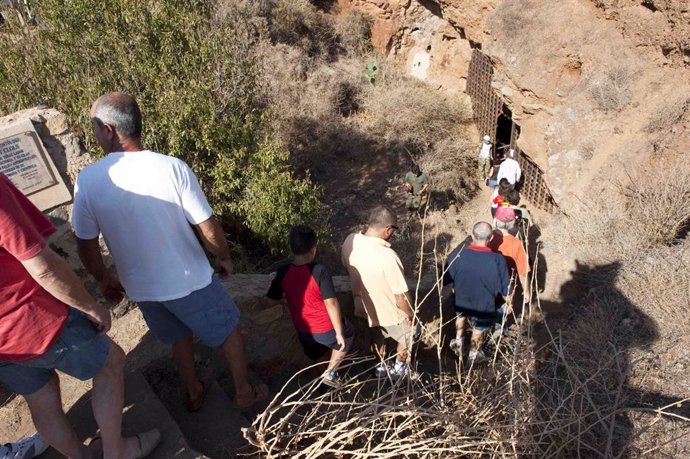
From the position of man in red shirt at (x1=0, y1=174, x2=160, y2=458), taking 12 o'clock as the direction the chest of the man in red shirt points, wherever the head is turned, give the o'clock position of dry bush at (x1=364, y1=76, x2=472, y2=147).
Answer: The dry bush is roughly at 12 o'clock from the man in red shirt.

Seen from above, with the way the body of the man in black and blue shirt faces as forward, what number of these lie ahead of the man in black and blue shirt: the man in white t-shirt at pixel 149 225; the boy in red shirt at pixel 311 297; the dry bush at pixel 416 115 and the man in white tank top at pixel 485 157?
2

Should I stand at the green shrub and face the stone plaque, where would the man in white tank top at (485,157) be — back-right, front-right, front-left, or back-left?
back-left

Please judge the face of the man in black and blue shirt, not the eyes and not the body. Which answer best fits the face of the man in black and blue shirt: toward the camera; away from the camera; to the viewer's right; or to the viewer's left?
away from the camera

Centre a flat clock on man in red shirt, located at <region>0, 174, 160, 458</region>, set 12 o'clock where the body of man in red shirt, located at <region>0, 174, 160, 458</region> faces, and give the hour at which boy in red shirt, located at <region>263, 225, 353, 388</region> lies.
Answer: boy in red shirt, located at <region>263, 225, 353, 388</region> is roughly at 1 o'clock from man in red shirt, located at <region>0, 174, 160, 458</region>.

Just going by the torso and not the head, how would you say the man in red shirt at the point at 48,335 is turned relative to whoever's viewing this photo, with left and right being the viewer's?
facing away from the viewer and to the right of the viewer

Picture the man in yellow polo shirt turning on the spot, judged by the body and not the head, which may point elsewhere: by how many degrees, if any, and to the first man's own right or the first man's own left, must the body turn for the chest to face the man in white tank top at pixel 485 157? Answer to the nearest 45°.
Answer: approximately 45° to the first man's own left

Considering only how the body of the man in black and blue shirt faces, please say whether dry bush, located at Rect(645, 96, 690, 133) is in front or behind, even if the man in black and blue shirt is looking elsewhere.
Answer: in front

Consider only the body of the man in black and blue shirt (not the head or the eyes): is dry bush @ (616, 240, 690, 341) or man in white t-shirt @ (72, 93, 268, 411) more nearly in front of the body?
the dry bush

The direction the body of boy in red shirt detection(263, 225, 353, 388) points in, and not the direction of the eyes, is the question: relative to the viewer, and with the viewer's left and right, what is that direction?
facing away from the viewer and to the right of the viewer

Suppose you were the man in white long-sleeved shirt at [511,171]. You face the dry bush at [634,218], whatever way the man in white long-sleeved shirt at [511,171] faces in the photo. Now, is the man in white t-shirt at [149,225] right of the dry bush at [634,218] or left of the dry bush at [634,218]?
right

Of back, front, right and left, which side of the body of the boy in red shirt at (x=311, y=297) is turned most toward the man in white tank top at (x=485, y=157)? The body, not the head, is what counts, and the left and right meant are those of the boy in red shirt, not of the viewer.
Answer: front

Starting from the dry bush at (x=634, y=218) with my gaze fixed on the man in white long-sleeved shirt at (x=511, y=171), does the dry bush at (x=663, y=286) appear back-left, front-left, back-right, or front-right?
back-left

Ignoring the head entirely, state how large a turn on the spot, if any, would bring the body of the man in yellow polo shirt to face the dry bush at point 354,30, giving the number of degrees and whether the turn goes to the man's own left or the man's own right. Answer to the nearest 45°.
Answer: approximately 45° to the man's own left

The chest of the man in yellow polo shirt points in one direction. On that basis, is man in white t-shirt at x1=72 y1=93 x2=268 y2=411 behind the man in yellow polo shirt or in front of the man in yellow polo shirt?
behind

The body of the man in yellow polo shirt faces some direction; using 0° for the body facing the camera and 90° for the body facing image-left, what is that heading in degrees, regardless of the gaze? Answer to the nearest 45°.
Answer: approximately 225°

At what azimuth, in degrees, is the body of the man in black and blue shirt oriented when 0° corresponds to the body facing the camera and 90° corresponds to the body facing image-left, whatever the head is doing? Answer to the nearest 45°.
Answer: approximately 180°
